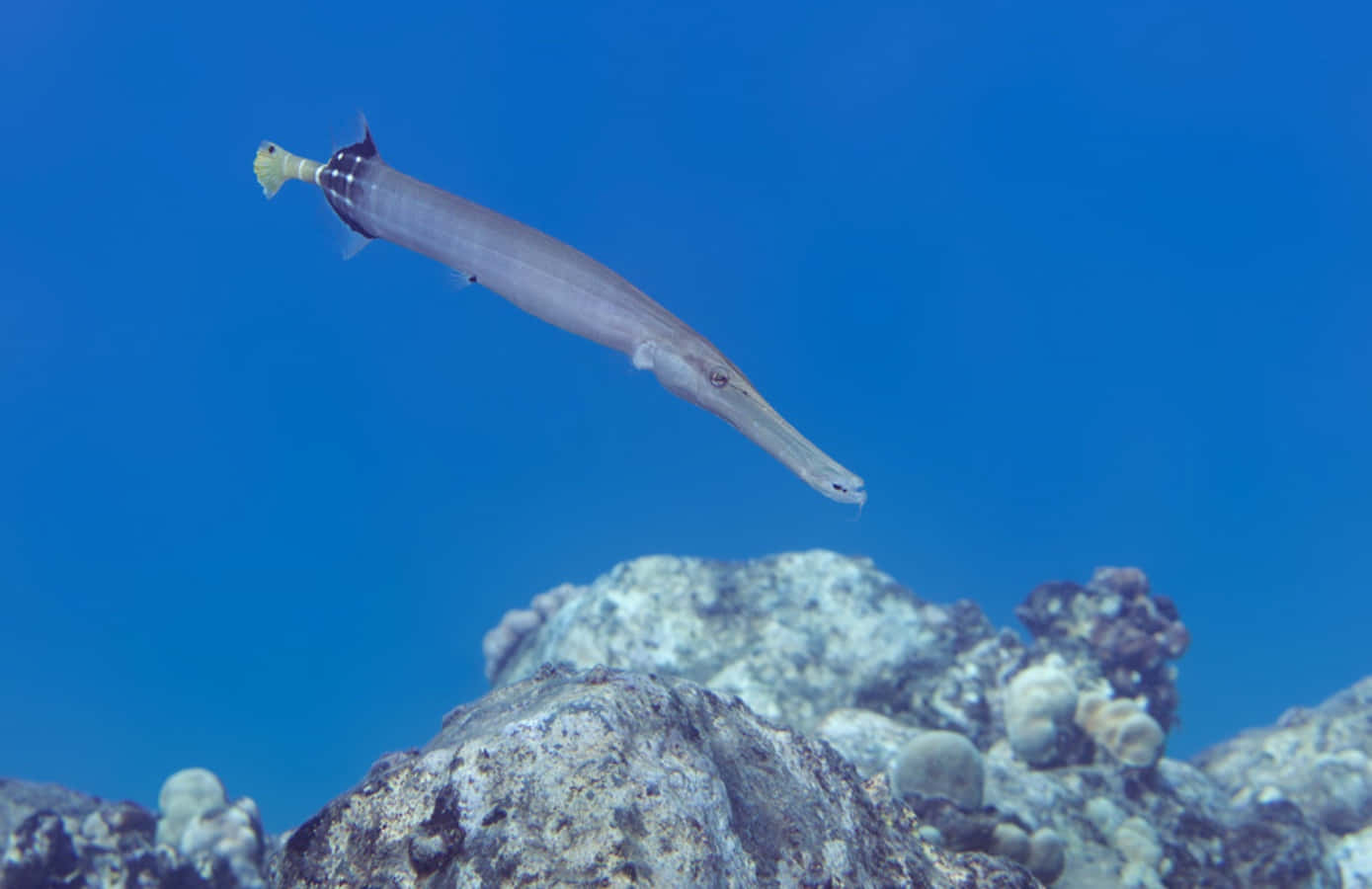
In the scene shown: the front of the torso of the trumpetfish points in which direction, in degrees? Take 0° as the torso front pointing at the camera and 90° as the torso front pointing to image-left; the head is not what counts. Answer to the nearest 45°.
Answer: approximately 270°
